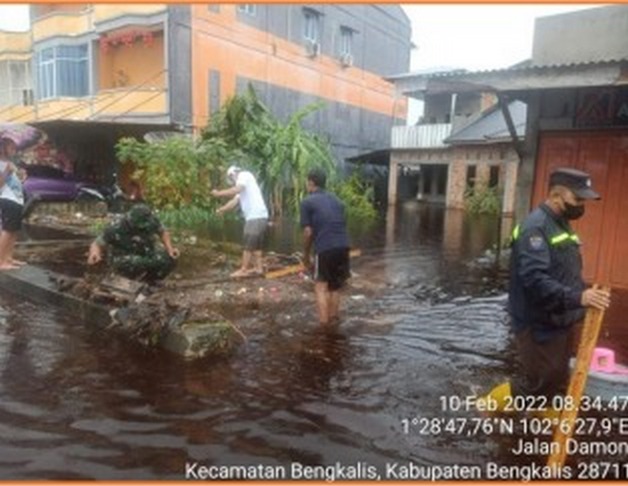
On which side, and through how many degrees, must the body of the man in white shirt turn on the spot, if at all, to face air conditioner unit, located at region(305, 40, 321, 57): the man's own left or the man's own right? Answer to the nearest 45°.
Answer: approximately 90° to the man's own right

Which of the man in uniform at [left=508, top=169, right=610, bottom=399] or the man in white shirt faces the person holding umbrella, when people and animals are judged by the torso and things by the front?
the man in white shirt

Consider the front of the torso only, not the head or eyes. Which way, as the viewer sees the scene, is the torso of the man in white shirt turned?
to the viewer's left

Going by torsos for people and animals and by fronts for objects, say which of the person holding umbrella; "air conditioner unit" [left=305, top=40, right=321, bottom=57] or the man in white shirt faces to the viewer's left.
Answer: the man in white shirt
